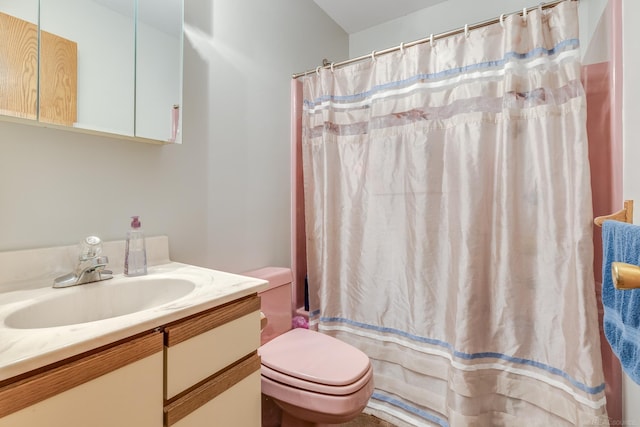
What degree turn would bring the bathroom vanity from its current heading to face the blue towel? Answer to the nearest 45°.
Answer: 0° — it already faces it

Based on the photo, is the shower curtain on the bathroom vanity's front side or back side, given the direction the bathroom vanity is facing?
on the front side

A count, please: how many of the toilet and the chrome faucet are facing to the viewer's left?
0

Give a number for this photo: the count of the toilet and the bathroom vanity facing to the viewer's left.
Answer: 0

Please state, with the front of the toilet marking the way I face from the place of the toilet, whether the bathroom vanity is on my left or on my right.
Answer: on my right

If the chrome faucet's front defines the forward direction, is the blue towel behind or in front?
in front

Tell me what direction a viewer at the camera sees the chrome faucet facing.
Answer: facing the viewer and to the right of the viewer

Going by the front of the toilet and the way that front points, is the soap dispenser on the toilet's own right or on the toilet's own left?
on the toilet's own right

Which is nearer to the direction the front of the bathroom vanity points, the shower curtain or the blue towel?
the blue towel

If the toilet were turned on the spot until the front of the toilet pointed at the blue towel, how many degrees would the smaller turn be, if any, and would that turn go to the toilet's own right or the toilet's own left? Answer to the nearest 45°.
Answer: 0° — it already faces it

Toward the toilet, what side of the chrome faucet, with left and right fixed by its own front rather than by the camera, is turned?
left
